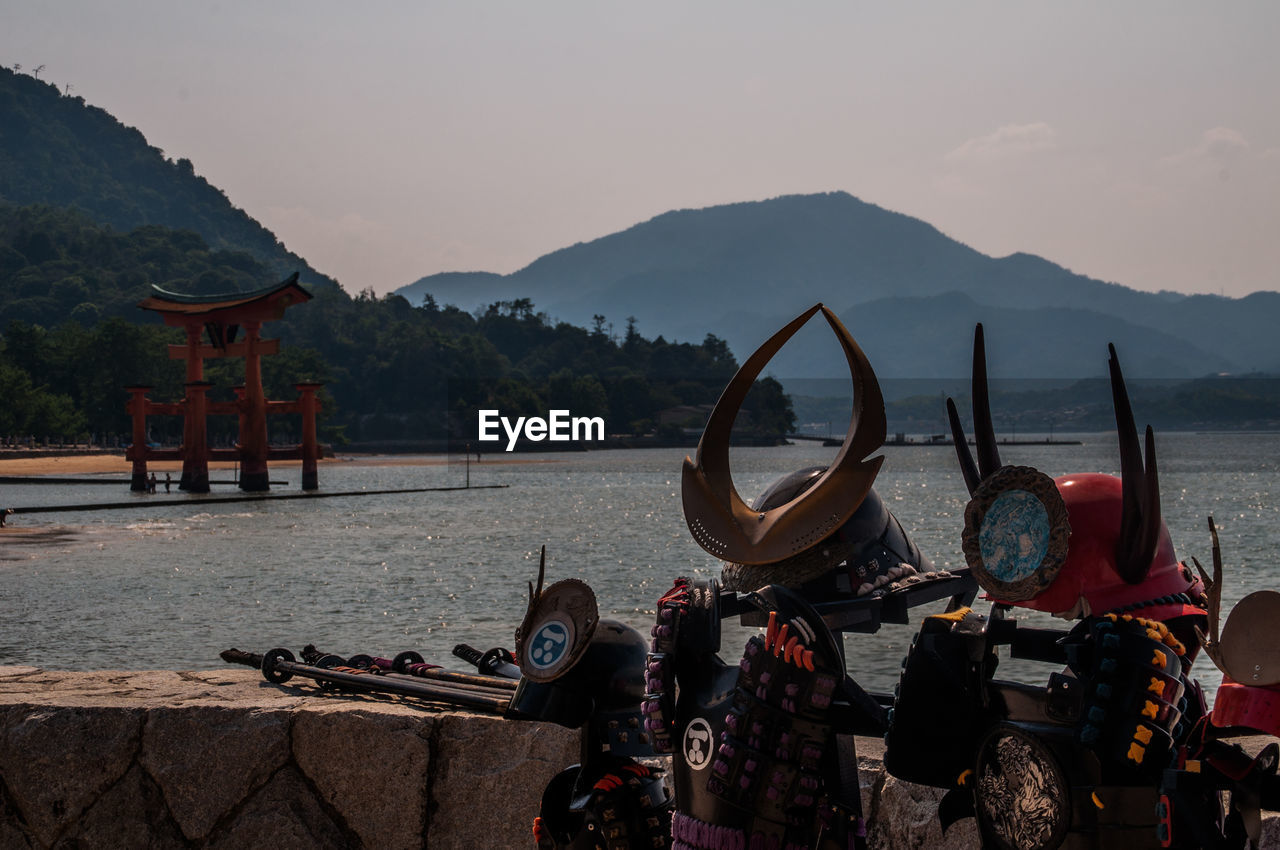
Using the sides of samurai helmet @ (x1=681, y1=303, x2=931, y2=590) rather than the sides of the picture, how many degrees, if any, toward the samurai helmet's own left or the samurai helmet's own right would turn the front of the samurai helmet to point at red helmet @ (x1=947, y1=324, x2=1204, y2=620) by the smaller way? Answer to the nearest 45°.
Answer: approximately 90° to the samurai helmet's own left

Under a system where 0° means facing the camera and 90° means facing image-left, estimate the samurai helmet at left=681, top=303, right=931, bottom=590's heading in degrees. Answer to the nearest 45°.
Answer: approximately 45°

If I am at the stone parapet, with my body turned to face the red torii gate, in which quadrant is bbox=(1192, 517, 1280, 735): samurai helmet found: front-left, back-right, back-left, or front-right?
back-right

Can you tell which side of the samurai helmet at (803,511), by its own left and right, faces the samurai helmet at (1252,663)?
left

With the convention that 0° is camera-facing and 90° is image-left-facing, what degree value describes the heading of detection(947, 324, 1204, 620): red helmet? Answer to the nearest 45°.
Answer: approximately 45°

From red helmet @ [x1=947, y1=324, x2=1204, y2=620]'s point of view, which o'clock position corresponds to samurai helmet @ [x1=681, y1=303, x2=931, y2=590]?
The samurai helmet is roughly at 2 o'clock from the red helmet.
